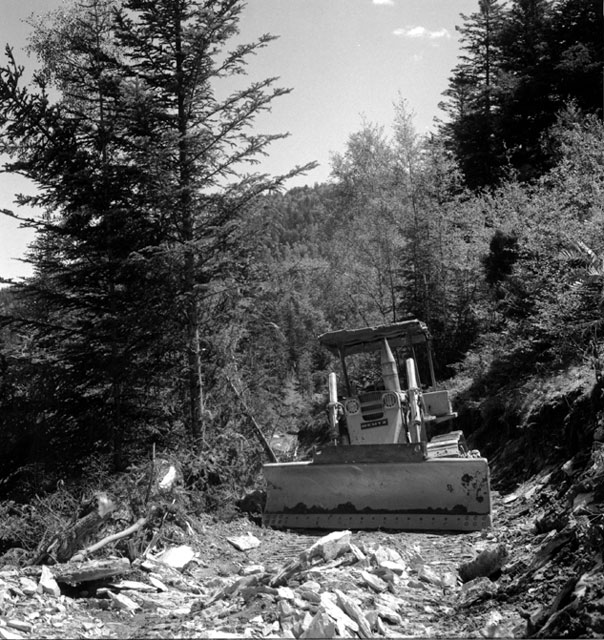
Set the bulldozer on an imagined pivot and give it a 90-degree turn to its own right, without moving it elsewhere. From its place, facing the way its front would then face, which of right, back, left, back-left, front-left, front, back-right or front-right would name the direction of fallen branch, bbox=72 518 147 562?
front-left

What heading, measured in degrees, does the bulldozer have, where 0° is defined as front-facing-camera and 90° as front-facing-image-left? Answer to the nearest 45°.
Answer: approximately 0°

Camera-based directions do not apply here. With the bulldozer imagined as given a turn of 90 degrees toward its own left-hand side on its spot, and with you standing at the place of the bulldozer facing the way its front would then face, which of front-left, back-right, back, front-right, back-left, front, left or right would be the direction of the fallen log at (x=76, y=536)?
back-right

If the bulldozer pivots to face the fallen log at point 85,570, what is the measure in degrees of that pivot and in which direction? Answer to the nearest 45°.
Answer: approximately 45° to its right
